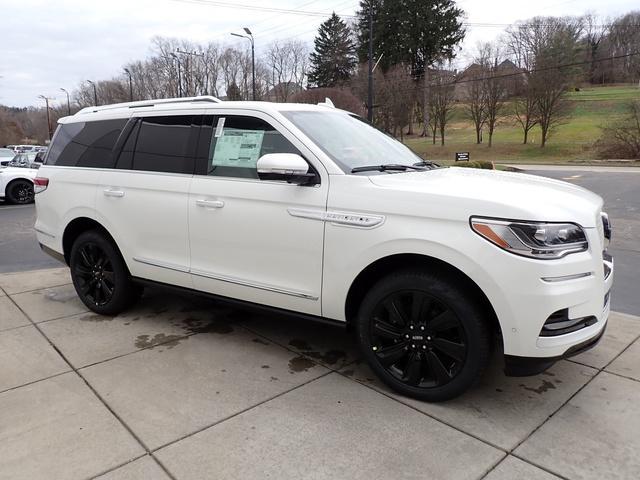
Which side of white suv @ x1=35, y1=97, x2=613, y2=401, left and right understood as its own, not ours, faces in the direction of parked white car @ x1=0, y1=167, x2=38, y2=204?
back

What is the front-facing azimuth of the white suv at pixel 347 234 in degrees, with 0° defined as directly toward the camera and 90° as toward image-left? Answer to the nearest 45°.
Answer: approximately 315°

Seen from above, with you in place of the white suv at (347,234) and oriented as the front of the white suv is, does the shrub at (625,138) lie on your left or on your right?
on your left
